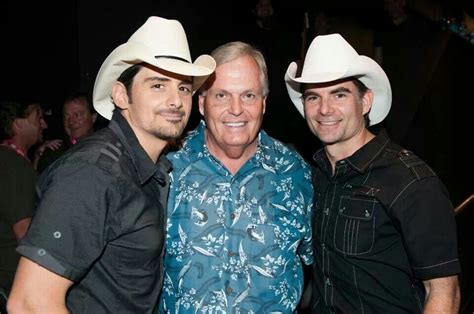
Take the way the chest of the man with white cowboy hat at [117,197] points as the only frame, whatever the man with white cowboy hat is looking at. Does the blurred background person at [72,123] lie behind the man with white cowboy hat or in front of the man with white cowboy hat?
behind

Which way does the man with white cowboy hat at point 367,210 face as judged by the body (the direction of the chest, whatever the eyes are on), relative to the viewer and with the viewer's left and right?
facing the viewer and to the left of the viewer

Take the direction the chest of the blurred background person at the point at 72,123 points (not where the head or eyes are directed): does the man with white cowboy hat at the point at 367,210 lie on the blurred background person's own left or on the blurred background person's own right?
on the blurred background person's own left

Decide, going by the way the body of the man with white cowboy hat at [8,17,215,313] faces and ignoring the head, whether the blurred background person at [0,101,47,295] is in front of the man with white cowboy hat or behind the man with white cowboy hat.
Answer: behind

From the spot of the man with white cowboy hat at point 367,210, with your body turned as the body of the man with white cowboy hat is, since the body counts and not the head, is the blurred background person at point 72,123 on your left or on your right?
on your right

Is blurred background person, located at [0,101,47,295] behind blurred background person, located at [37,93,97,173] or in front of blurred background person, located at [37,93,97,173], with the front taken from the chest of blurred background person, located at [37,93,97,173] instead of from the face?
in front

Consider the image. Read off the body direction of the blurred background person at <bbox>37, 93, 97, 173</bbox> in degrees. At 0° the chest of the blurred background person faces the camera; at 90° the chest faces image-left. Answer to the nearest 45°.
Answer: approximately 45°

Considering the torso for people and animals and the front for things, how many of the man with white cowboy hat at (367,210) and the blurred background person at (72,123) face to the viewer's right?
0

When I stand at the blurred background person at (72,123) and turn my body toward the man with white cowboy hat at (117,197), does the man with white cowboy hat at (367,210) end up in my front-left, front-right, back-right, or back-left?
front-left

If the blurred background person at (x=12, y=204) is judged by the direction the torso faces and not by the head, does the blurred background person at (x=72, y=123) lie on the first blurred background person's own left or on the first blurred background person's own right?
on the first blurred background person's own left

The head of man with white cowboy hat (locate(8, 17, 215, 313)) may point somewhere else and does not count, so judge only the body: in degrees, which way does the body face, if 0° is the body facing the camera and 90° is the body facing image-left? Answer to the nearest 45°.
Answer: approximately 315°
